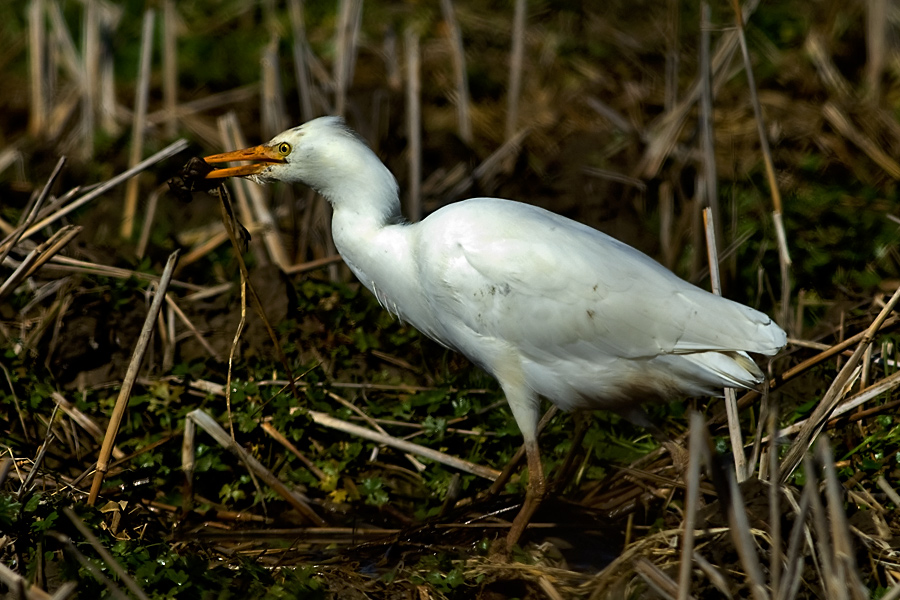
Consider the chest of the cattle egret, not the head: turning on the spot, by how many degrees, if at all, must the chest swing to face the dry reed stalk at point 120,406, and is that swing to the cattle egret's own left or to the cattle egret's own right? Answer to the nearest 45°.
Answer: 0° — it already faces it

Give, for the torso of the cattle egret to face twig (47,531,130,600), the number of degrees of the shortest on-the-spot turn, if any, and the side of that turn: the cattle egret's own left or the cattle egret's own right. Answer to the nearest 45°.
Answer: approximately 45° to the cattle egret's own left

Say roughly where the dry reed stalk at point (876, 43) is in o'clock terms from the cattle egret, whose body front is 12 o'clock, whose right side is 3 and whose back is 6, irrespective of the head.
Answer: The dry reed stalk is roughly at 4 o'clock from the cattle egret.

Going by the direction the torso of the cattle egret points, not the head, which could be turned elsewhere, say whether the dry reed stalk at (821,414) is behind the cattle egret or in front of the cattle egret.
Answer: behind

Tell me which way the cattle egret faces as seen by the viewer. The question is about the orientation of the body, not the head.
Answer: to the viewer's left

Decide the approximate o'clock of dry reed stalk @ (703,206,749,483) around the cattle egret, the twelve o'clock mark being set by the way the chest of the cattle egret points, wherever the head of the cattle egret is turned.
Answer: The dry reed stalk is roughly at 6 o'clock from the cattle egret.

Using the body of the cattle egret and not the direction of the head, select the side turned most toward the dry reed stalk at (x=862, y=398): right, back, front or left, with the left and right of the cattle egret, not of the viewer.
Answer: back

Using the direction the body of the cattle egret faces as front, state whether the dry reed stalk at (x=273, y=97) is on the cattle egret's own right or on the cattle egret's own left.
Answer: on the cattle egret's own right

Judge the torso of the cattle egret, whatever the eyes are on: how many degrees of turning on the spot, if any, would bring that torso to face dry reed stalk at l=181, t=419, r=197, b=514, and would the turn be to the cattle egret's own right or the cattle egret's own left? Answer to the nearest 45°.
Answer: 0° — it already faces it
